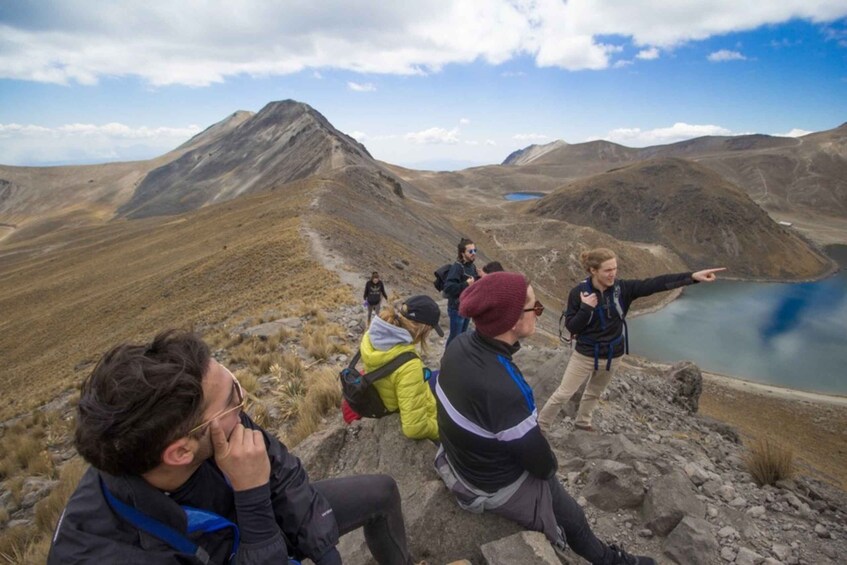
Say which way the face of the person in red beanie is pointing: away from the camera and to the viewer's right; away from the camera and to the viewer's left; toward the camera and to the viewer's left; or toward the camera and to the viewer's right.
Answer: away from the camera and to the viewer's right

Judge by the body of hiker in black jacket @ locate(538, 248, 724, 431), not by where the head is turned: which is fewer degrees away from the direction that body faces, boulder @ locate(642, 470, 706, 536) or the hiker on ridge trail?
the boulder

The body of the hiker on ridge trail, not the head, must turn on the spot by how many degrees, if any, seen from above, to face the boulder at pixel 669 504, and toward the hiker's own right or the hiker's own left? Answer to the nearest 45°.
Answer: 0° — they already face it

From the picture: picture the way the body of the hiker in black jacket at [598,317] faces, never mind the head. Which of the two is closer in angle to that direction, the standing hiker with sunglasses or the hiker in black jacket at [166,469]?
the hiker in black jacket

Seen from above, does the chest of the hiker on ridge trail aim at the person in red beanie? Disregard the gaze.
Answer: yes

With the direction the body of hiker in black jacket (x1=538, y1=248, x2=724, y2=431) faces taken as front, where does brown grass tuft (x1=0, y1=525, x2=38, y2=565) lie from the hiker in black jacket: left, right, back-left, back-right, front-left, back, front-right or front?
right

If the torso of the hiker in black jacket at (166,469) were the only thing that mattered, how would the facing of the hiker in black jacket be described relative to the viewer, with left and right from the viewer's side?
facing to the right of the viewer

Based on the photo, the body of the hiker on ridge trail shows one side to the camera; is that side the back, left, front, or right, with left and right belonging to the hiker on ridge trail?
front

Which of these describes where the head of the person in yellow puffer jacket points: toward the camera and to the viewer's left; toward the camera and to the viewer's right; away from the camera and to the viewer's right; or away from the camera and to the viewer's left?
away from the camera and to the viewer's right

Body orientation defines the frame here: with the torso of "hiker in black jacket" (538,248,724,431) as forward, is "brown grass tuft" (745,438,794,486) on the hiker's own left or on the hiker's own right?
on the hiker's own left
